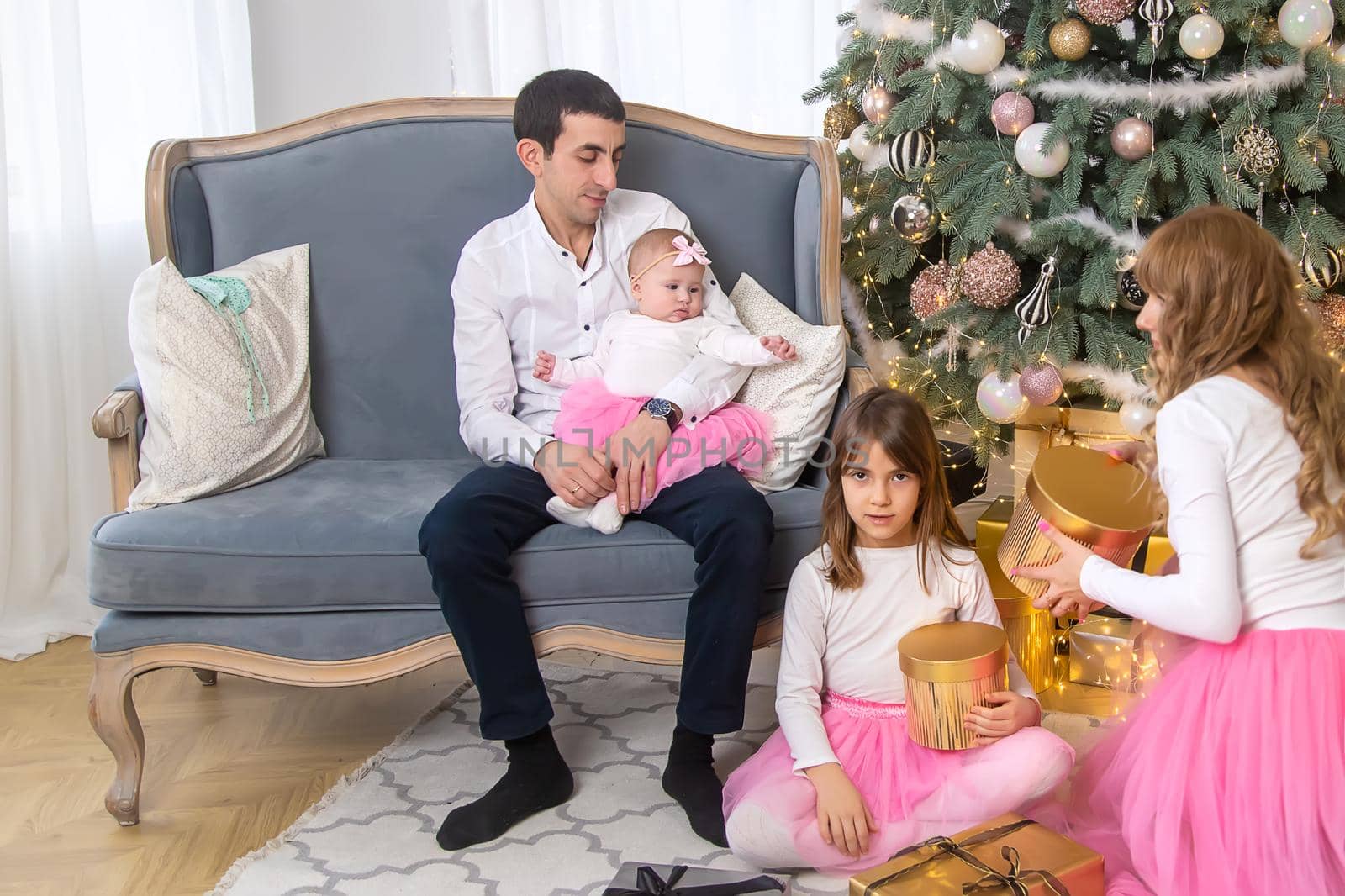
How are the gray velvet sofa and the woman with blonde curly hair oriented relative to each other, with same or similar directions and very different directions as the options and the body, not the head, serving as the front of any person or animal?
very different directions

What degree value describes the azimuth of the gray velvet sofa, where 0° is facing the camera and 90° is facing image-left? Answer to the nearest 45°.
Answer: approximately 0°

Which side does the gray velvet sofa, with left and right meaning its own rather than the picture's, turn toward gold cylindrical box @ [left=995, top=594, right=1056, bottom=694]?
left

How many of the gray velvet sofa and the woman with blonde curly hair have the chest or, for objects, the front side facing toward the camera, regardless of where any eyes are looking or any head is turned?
1

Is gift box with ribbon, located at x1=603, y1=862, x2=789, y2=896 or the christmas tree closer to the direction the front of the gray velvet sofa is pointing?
the gift box with ribbon

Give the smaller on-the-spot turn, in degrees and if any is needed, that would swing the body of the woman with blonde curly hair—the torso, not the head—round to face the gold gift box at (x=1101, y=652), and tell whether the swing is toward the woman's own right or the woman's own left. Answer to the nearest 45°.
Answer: approximately 45° to the woman's own right

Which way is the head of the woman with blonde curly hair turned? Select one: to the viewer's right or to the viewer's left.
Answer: to the viewer's left

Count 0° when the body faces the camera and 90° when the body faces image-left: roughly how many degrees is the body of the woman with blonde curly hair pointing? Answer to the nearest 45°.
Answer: approximately 135°

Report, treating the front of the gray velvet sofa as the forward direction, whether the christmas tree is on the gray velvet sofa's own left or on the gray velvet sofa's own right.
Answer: on the gray velvet sofa's own left
